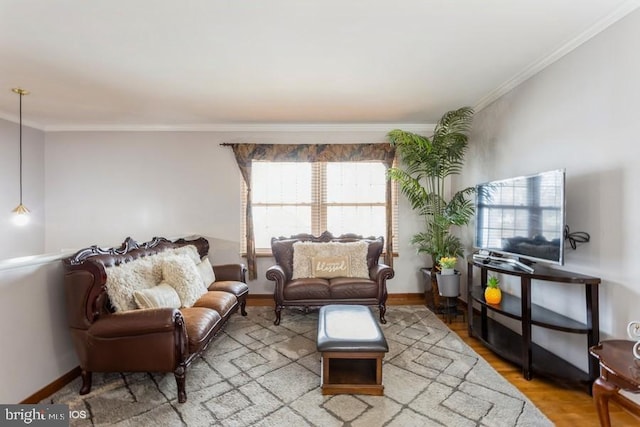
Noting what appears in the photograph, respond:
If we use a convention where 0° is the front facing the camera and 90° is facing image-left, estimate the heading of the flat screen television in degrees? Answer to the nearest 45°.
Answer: approximately 45°

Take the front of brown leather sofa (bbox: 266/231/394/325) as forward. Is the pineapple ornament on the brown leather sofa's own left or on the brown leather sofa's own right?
on the brown leather sofa's own left

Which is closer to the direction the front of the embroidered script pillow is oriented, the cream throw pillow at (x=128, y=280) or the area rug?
the area rug

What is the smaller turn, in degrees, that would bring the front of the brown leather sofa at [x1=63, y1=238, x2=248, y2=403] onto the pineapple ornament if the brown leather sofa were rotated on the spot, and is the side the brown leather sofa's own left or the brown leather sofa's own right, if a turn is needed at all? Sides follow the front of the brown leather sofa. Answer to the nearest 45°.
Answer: approximately 45° to the brown leather sofa's own left

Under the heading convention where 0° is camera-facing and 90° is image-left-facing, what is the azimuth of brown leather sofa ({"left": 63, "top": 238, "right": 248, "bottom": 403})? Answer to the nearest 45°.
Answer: approximately 315°

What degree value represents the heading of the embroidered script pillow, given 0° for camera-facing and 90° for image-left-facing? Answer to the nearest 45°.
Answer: approximately 0°

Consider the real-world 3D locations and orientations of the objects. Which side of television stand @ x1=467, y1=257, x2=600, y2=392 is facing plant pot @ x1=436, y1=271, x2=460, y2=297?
right

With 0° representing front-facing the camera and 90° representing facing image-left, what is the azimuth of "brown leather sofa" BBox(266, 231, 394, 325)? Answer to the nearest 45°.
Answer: approximately 0°

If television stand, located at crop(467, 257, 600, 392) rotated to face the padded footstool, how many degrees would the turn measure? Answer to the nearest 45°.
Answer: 0° — it already faces it

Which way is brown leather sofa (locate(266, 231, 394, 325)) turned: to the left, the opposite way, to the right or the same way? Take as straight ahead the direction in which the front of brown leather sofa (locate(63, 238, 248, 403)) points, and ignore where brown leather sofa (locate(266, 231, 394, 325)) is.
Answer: to the right

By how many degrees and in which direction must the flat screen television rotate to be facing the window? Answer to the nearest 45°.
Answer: approximately 45° to its right
